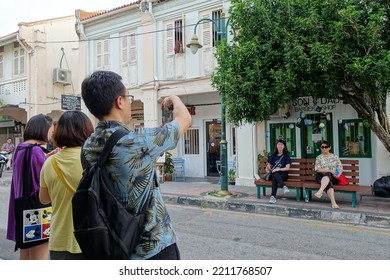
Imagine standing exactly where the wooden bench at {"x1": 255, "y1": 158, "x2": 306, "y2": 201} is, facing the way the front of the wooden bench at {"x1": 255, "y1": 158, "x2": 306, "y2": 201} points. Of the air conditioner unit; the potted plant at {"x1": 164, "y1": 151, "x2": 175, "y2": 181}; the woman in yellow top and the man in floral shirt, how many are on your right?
2

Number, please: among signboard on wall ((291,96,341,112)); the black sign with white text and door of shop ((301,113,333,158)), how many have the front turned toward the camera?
3

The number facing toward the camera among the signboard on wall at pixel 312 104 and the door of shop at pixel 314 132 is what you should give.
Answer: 2

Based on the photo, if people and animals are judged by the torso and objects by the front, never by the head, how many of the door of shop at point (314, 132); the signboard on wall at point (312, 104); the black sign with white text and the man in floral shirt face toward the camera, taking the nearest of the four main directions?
3

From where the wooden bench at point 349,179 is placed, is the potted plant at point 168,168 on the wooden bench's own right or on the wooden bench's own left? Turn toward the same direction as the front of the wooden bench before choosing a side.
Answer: on the wooden bench's own right

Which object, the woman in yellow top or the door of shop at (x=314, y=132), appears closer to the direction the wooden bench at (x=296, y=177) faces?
the woman in yellow top

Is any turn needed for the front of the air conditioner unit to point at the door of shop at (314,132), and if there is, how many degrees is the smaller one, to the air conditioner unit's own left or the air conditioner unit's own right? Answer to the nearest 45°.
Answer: approximately 90° to the air conditioner unit's own left

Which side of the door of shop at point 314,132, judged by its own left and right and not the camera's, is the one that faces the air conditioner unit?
right

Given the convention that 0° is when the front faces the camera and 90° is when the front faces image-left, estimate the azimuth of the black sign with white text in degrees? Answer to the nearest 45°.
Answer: approximately 0°

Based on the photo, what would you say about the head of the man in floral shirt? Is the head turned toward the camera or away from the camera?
away from the camera

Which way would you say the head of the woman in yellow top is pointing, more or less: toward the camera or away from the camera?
away from the camera
